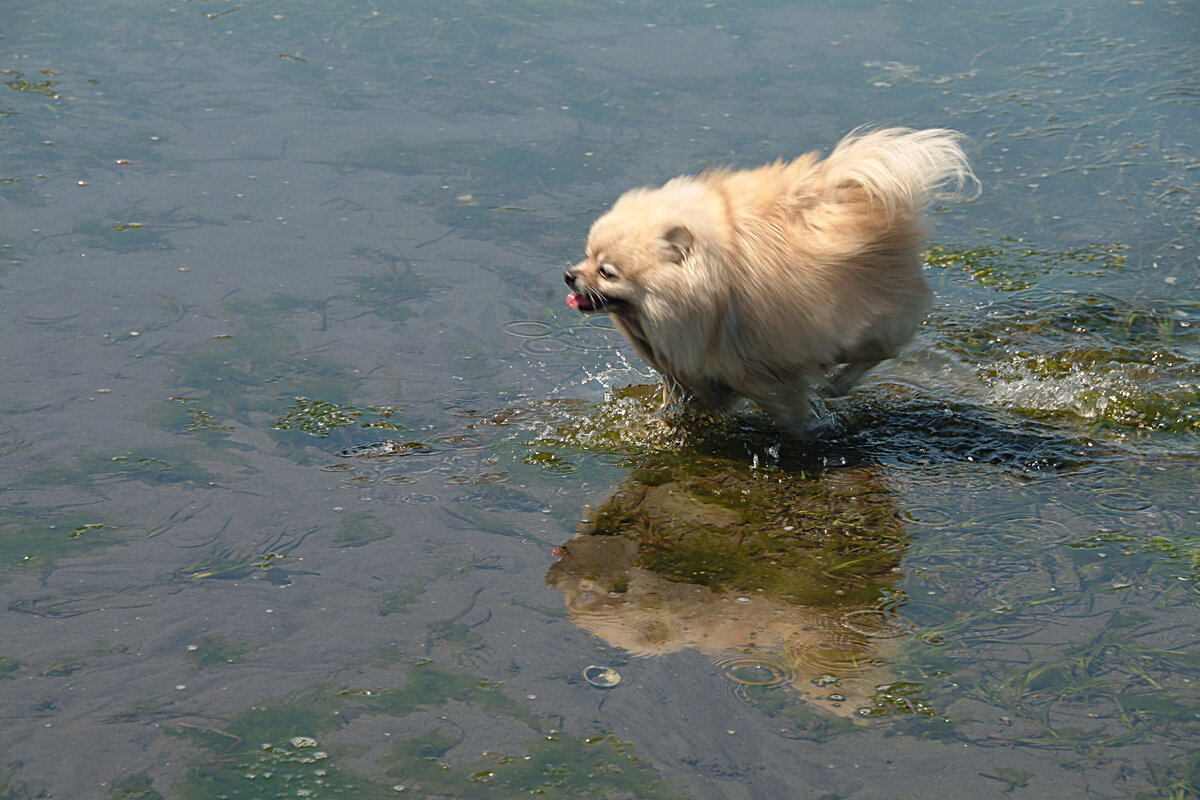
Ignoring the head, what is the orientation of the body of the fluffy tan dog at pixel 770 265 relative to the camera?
to the viewer's left
